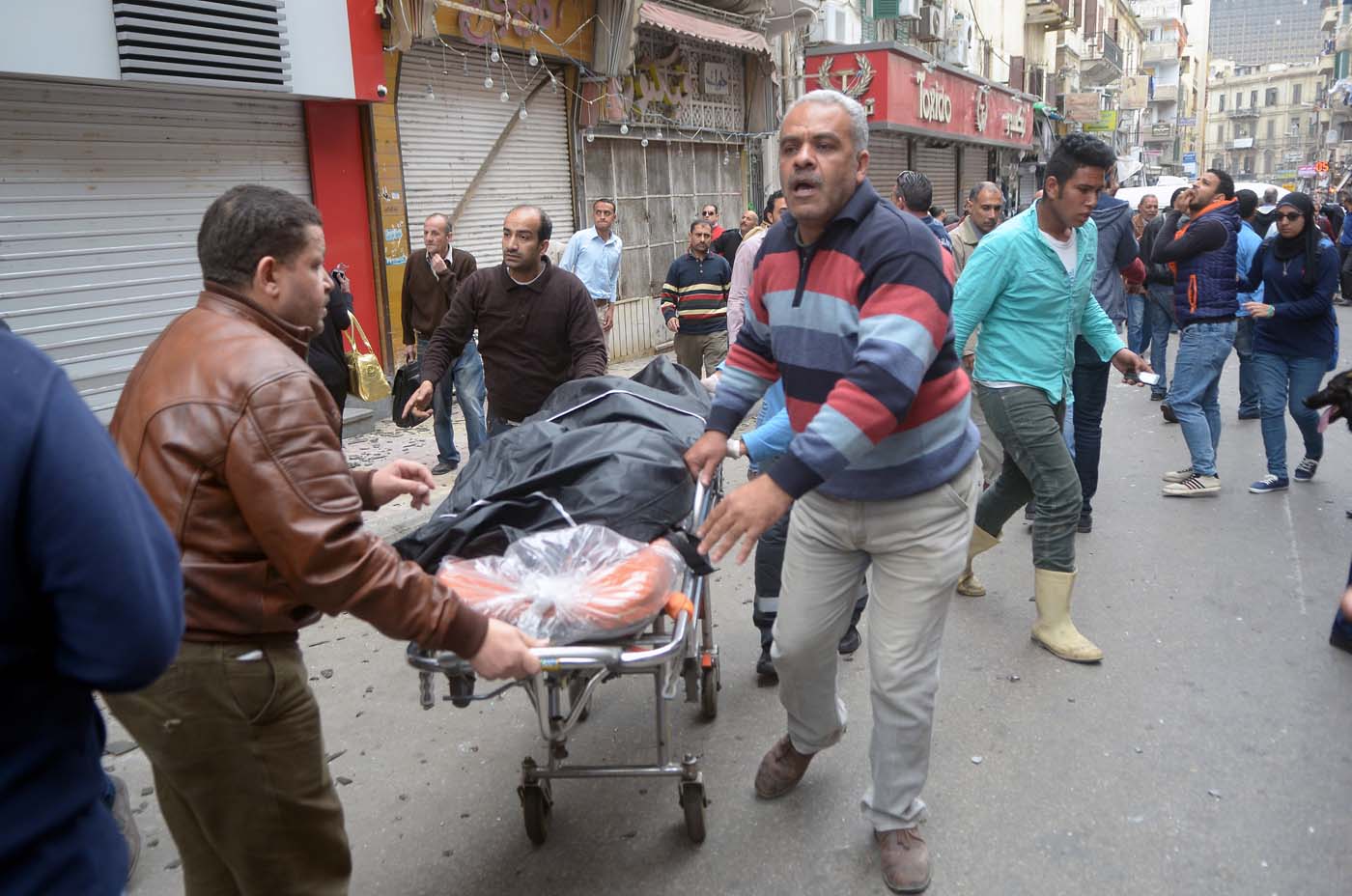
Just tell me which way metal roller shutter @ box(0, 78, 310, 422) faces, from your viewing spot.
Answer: facing the viewer and to the right of the viewer

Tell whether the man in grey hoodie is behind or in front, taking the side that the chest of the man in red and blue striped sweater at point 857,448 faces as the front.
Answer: behind

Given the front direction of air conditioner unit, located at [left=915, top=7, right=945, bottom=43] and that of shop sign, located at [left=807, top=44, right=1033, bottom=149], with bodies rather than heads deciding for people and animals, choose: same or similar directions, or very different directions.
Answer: same or similar directions

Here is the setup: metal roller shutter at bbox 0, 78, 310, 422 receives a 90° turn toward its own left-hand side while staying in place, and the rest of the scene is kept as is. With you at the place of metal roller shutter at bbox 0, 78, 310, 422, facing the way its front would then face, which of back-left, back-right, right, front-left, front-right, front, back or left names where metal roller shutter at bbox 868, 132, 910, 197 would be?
front

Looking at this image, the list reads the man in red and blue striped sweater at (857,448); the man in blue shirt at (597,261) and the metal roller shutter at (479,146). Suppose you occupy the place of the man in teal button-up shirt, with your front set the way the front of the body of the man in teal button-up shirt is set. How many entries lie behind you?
2

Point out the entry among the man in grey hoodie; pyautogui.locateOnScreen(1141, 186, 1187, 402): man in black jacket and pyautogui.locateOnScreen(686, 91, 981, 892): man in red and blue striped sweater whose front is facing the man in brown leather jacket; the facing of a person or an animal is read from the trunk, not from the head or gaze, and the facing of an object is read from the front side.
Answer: the man in red and blue striped sweater

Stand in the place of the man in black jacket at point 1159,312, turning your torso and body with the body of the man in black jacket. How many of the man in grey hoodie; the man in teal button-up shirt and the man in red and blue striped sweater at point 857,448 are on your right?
3

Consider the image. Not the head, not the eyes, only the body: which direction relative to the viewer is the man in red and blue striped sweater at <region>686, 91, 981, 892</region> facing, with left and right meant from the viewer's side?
facing the viewer and to the left of the viewer

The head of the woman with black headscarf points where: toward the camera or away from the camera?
toward the camera

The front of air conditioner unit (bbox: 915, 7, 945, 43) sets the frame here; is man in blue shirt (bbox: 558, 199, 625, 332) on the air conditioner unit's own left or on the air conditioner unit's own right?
on the air conditioner unit's own right

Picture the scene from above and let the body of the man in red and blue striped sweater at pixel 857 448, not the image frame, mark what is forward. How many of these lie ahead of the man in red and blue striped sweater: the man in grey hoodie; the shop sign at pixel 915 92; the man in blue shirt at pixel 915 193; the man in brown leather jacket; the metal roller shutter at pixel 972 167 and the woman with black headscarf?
1
